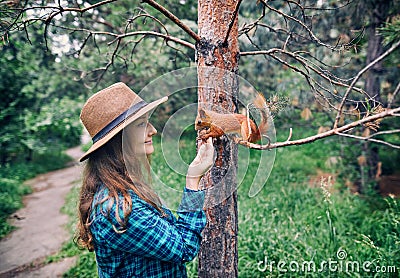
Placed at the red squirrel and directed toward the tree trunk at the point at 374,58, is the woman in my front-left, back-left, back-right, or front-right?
back-left

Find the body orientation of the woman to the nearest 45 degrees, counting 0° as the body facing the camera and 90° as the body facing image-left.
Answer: approximately 270°

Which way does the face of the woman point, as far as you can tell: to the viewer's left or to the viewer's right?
to the viewer's right

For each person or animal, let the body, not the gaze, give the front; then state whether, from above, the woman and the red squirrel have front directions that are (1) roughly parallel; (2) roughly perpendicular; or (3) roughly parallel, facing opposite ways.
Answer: roughly parallel, facing opposite ways

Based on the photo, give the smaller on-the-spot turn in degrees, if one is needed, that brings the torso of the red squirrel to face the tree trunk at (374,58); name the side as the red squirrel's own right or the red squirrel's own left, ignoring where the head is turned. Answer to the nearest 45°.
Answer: approximately 135° to the red squirrel's own right

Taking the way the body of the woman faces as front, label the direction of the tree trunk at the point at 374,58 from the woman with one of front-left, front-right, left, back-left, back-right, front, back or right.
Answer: front-left

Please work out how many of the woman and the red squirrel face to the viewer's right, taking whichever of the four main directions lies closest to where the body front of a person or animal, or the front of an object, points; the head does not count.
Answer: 1

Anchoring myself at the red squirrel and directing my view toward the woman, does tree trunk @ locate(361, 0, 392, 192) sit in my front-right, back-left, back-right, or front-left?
back-right

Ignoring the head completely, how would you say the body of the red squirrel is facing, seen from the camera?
to the viewer's left
